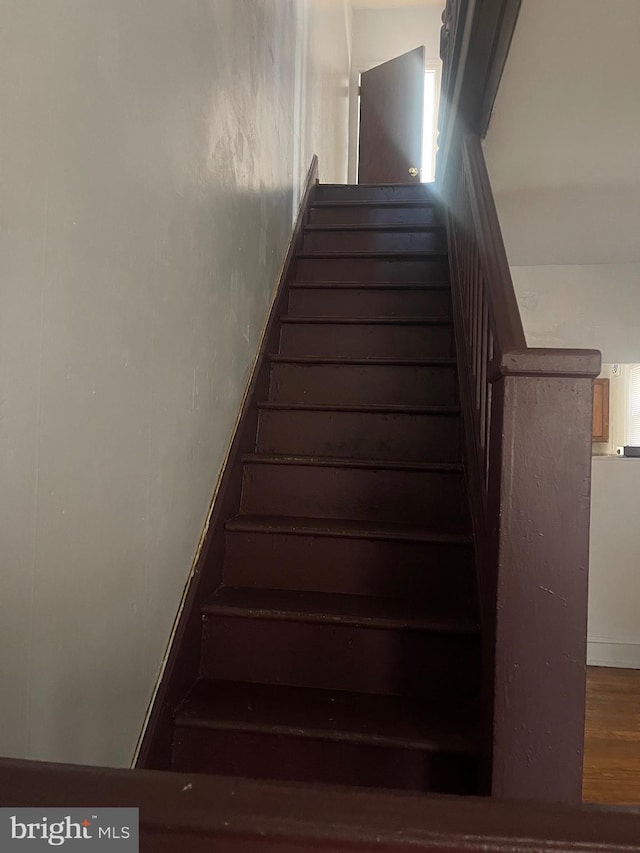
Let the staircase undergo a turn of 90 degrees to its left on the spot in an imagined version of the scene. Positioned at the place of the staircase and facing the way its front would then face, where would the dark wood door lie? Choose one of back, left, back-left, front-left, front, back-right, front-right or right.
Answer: left

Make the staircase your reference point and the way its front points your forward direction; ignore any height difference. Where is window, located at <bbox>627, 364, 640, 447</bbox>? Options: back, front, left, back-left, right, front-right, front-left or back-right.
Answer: back-left

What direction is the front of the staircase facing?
toward the camera
